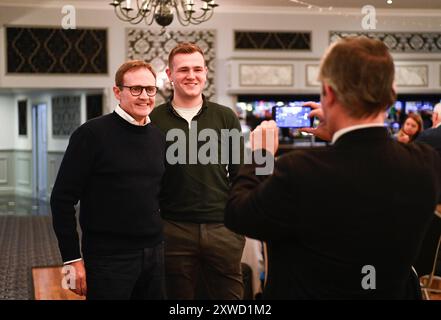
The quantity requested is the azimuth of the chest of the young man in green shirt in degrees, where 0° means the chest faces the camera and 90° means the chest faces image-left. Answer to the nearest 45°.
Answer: approximately 0°

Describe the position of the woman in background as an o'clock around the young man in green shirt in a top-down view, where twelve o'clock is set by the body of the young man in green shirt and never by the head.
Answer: The woman in background is roughly at 7 o'clock from the young man in green shirt.
